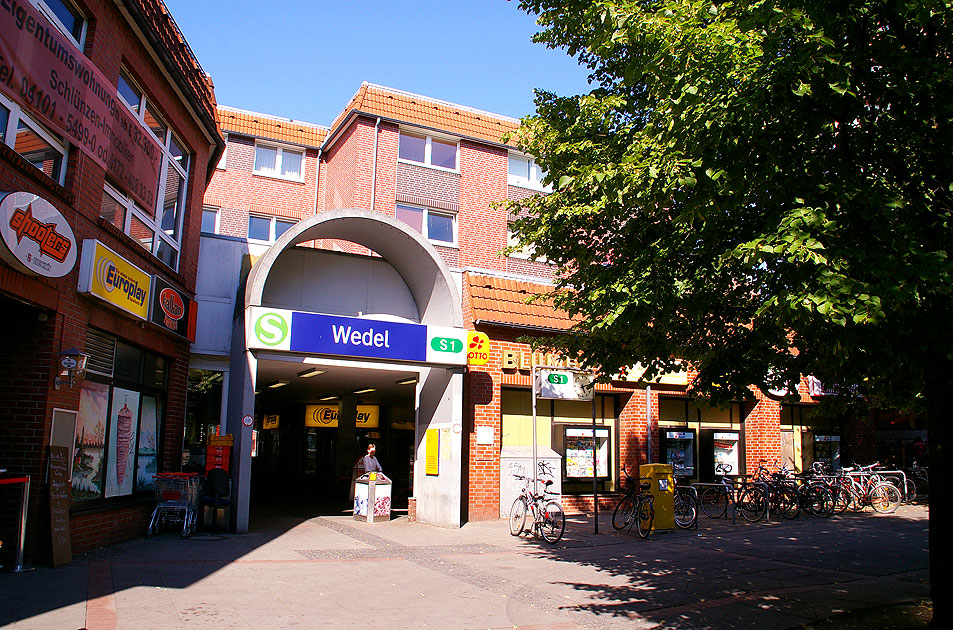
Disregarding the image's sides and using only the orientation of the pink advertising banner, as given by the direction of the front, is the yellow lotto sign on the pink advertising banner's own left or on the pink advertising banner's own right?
on the pink advertising banner's own left

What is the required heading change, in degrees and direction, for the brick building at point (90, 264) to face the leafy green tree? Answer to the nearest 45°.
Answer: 0° — it already faces it

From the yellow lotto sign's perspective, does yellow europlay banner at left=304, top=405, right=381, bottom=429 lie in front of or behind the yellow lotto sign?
behind

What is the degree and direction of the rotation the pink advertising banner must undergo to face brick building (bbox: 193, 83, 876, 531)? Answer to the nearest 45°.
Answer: approximately 90° to its left

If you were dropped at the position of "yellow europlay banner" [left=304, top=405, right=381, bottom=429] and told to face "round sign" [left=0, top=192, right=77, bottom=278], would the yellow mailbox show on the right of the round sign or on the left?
left

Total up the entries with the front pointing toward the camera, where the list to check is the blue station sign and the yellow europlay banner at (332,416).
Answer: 2

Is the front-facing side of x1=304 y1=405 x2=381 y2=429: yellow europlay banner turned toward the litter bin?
yes
